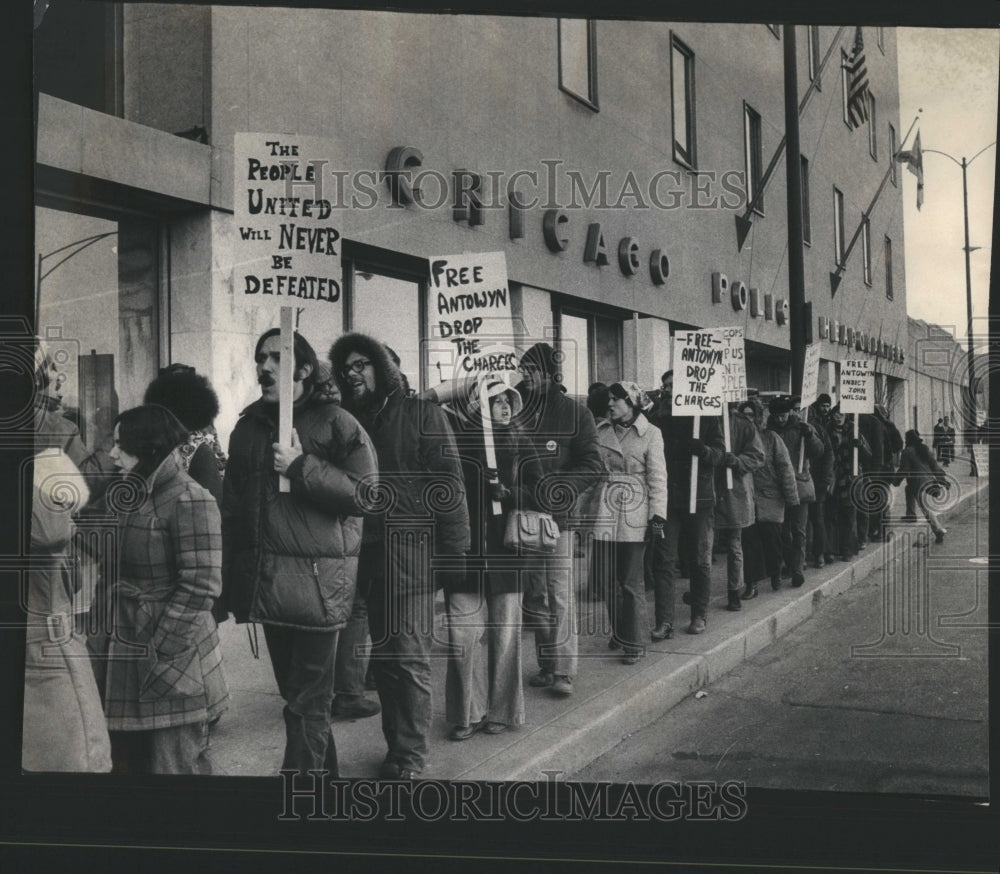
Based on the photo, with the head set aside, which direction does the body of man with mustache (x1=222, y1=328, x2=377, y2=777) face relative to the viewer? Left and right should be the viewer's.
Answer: facing the viewer and to the left of the viewer

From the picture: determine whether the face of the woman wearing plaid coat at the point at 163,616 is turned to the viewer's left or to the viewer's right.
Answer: to the viewer's left

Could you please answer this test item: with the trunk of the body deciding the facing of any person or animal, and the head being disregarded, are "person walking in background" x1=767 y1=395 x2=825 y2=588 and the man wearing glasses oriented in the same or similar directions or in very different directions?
same or similar directions

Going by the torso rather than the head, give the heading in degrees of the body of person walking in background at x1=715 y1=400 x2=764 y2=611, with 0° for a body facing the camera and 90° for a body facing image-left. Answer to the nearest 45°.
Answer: approximately 45°

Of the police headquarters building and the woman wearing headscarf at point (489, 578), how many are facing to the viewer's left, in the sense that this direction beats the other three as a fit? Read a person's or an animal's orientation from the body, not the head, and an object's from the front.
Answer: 0

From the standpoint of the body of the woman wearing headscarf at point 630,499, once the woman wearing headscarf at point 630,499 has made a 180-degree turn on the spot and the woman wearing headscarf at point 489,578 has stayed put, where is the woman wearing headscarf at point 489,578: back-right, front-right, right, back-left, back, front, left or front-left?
back

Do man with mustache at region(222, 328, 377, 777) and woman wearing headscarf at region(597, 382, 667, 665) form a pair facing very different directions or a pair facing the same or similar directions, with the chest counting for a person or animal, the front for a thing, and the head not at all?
same or similar directions

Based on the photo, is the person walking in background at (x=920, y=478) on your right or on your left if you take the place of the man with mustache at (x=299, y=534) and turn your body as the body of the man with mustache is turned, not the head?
on your left

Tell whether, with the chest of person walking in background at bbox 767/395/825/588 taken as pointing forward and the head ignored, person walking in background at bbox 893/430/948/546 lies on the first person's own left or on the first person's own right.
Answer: on the first person's own left

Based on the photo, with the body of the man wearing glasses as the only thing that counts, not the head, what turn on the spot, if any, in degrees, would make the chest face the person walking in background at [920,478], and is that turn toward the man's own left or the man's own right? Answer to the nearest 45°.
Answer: approximately 135° to the man's own left

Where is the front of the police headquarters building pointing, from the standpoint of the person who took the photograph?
facing the viewer and to the right of the viewer

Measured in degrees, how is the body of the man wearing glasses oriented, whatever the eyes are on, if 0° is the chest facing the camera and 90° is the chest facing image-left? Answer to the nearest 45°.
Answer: approximately 45°

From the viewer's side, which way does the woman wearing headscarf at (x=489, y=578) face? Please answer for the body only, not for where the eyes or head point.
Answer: toward the camera
